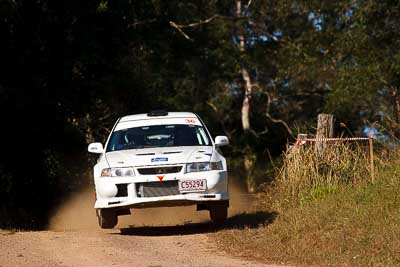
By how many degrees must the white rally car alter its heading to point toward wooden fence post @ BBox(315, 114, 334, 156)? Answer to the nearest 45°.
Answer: approximately 135° to its left

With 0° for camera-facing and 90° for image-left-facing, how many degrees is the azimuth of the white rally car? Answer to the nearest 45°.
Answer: approximately 0°

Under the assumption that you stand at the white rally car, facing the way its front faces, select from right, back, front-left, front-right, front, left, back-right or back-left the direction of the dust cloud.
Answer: back
